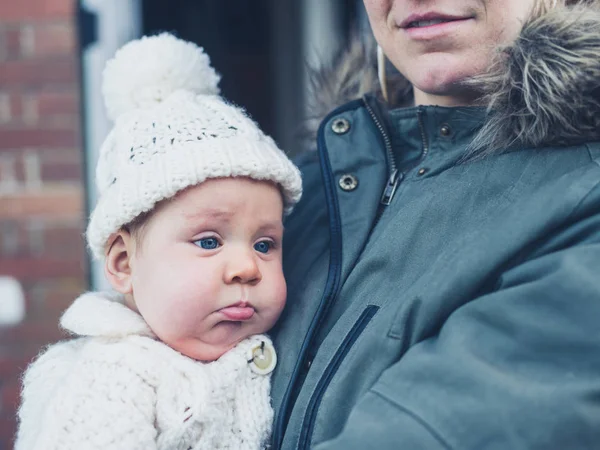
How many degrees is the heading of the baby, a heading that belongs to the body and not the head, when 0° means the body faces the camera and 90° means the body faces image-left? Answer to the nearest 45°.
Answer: approximately 315°

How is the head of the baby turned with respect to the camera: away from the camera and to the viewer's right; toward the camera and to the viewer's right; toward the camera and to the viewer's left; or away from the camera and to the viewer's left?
toward the camera and to the viewer's right

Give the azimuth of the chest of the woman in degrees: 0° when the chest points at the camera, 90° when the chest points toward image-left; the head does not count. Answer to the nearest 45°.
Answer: approximately 45°
